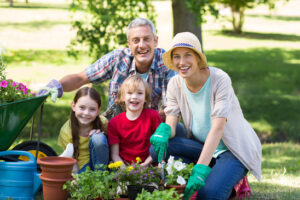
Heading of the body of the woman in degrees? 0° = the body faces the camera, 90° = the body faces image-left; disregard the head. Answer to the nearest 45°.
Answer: approximately 45°

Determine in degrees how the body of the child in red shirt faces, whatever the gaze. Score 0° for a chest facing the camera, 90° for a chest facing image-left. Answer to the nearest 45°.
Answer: approximately 0°

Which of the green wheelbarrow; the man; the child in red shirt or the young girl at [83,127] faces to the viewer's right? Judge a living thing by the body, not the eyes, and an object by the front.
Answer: the green wheelbarrow

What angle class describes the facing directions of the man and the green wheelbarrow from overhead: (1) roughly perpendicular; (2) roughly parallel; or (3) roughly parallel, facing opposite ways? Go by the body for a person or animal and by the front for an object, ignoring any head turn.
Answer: roughly perpendicular

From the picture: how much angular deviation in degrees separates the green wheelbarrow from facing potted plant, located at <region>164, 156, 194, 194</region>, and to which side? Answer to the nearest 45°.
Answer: approximately 45° to its right

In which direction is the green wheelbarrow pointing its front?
to the viewer's right

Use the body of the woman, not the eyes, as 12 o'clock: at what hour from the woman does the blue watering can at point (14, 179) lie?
The blue watering can is roughly at 1 o'clock from the woman.
